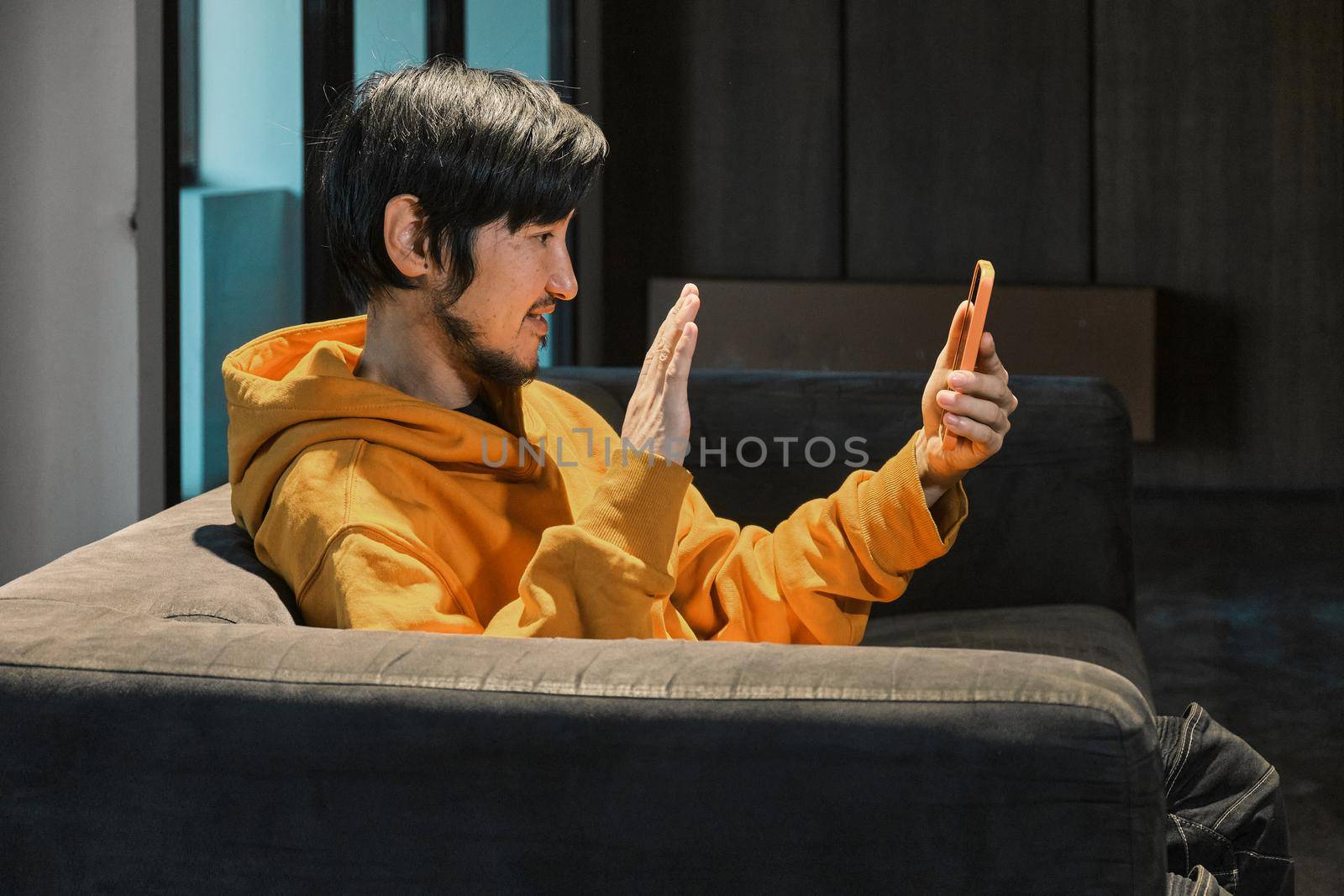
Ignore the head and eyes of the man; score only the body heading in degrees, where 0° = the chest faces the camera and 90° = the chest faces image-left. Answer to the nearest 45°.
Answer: approximately 270°

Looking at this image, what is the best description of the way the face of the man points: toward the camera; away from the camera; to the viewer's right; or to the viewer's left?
to the viewer's right
